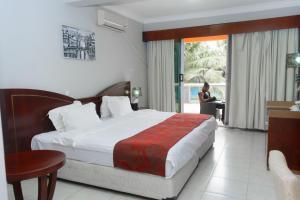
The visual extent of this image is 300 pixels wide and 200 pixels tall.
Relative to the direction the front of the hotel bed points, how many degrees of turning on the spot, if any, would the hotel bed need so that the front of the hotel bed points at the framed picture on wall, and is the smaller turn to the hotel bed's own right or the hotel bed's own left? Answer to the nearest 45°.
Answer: approximately 135° to the hotel bed's own left

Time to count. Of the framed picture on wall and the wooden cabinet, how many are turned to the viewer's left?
1

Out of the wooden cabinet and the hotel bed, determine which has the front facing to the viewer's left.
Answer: the wooden cabinet

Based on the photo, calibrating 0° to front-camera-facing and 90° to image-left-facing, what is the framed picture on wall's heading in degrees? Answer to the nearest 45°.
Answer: approximately 315°

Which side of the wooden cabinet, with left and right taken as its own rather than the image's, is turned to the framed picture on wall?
front

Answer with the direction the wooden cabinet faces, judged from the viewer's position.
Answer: facing to the left of the viewer

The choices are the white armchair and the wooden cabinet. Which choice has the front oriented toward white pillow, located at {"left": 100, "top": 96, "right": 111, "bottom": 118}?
the wooden cabinet

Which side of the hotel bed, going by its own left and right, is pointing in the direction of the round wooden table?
right

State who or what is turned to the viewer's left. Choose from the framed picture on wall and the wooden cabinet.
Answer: the wooden cabinet

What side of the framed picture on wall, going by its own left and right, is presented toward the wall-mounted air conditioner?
left
